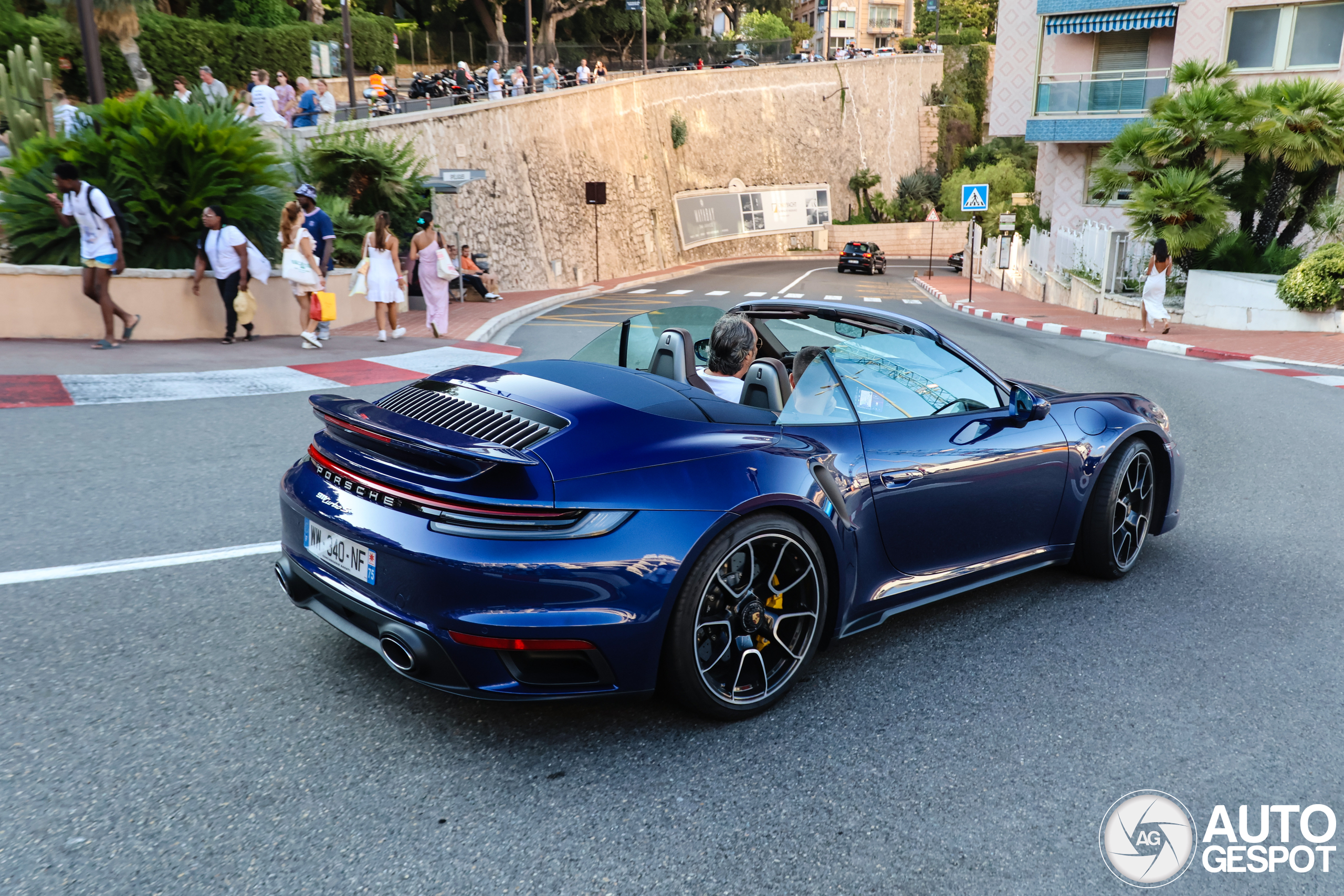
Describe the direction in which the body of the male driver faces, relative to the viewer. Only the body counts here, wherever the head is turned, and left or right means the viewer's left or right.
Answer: facing away from the viewer and to the right of the viewer

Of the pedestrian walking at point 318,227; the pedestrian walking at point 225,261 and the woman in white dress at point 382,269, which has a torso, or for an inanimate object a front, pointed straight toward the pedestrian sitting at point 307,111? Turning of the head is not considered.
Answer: the woman in white dress

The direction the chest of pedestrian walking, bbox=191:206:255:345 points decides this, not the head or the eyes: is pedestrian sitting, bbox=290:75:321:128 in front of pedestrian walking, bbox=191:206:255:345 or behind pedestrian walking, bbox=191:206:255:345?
behind

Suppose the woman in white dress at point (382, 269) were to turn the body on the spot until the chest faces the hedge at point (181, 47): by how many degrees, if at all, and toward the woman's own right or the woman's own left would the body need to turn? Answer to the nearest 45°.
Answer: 0° — they already face it

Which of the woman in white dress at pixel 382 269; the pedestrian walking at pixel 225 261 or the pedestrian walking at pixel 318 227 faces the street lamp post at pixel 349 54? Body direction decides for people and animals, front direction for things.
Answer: the woman in white dress

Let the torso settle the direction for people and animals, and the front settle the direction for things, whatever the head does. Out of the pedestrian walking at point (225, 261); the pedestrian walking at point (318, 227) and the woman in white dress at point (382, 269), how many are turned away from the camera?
1

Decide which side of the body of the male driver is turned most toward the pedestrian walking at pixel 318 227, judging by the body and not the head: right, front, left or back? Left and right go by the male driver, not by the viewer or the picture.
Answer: left

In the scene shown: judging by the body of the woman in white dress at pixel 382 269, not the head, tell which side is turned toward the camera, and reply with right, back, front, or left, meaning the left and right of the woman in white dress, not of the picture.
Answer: back

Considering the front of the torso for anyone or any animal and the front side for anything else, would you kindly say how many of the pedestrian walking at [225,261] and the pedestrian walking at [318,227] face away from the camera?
0

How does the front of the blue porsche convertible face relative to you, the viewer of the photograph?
facing away from the viewer and to the right of the viewer

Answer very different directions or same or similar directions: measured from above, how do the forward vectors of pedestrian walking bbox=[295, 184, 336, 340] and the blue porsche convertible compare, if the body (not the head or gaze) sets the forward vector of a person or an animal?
very different directions

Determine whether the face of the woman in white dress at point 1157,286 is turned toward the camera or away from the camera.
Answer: away from the camera

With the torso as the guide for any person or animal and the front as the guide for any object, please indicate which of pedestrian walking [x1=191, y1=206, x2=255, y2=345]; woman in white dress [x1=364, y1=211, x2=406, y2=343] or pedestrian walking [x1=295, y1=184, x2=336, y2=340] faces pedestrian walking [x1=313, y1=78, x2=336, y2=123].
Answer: the woman in white dress

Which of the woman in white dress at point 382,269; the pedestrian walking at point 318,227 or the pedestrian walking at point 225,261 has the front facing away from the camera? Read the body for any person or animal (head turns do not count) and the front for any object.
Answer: the woman in white dress

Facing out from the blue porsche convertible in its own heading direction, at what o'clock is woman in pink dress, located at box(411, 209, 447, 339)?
The woman in pink dress is roughly at 10 o'clock from the blue porsche convertible.

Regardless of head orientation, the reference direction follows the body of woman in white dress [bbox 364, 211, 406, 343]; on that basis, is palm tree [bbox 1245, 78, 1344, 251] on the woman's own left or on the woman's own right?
on the woman's own right

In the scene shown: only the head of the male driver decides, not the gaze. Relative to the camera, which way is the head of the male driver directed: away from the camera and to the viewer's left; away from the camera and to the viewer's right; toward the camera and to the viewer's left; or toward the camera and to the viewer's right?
away from the camera and to the viewer's right

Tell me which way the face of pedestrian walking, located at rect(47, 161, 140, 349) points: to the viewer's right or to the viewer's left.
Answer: to the viewer's left

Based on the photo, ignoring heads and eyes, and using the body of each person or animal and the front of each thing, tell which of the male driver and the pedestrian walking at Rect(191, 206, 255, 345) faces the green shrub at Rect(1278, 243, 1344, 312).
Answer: the male driver
